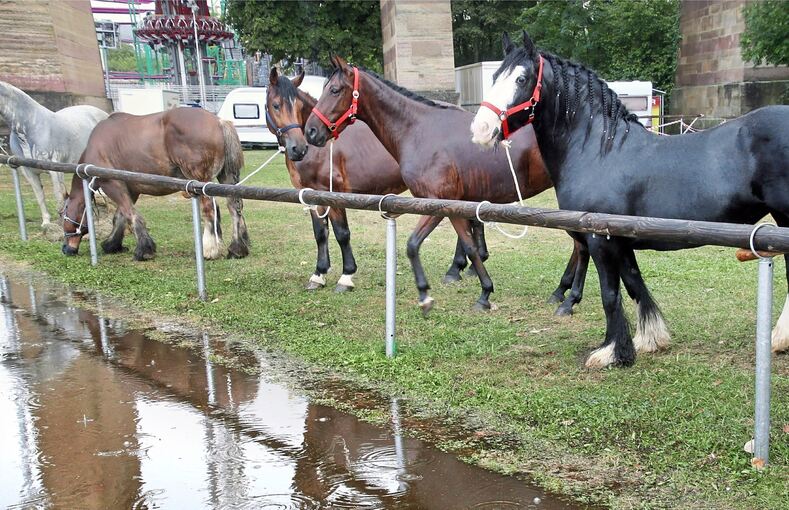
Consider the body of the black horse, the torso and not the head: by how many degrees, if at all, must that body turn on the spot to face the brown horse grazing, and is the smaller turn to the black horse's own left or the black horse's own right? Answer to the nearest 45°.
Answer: approximately 45° to the black horse's own right

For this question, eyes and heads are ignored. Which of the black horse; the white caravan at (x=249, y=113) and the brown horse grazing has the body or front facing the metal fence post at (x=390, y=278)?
the black horse

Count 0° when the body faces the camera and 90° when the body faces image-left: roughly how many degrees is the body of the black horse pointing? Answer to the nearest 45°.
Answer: approximately 90°

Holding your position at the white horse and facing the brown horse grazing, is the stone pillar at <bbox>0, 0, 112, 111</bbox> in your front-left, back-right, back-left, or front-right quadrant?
back-left

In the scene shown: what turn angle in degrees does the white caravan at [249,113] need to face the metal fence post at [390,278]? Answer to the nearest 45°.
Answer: approximately 90° to its left

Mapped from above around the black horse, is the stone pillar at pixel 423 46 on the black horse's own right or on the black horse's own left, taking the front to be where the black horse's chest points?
on the black horse's own right

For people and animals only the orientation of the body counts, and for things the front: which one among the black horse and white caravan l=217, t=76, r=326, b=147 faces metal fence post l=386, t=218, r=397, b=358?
the black horse

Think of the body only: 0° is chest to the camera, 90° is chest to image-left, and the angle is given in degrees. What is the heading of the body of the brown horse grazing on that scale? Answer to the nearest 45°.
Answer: approximately 90°

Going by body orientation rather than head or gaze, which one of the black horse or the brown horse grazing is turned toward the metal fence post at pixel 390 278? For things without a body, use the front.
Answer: the black horse

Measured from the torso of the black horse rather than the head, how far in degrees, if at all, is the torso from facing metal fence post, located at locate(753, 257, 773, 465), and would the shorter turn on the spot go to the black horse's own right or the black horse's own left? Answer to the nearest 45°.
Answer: approximately 90° to the black horse's own left

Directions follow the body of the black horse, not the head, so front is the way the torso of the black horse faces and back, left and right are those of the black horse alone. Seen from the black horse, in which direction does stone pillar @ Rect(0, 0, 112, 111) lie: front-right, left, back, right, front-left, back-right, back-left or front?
front-right
